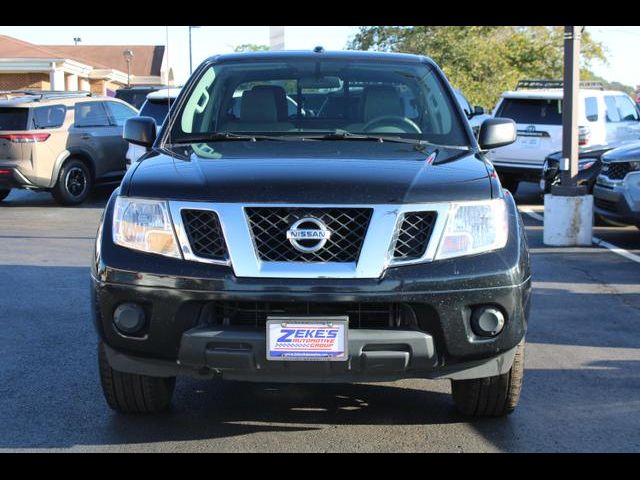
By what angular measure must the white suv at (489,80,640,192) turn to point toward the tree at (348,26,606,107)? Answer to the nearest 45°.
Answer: approximately 45° to its left

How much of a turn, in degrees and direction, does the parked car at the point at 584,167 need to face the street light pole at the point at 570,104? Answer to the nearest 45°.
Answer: approximately 45° to its left

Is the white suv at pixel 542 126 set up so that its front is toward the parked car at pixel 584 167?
no

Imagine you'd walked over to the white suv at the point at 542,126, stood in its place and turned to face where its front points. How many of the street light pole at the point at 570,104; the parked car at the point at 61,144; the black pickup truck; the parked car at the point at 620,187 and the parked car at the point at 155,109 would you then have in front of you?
0

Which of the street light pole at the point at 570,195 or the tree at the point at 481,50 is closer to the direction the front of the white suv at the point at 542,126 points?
the tree

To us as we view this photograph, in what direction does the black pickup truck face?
facing the viewer

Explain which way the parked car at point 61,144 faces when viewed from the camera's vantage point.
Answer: facing away from the viewer and to the right of the viewer

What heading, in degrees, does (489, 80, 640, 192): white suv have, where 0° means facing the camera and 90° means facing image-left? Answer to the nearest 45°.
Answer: approximately 225°

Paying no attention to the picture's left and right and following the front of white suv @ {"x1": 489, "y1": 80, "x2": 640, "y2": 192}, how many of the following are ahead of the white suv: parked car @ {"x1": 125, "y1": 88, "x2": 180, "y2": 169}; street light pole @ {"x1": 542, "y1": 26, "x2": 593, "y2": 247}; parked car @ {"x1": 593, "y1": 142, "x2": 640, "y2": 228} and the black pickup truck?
0

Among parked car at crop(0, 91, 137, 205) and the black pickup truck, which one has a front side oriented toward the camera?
the black pickup truck

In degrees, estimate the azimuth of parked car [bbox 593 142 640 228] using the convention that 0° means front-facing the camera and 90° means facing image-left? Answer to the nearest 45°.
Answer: approximately 45°

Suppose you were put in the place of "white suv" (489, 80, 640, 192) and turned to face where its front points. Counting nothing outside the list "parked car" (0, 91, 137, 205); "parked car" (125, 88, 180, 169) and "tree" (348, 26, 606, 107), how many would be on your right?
0

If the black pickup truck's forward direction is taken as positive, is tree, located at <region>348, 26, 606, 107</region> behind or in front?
behind

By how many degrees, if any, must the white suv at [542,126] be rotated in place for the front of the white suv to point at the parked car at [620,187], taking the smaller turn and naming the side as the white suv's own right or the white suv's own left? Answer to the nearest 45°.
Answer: approximately 135° to the white suv's own right

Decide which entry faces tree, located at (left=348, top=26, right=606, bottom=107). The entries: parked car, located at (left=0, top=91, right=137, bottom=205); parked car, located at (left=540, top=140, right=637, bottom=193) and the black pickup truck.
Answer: parked car, located at (left=0, top=91, right=137, bottom=205)

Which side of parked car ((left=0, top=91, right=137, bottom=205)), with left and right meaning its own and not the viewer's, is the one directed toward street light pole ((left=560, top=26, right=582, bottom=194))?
right

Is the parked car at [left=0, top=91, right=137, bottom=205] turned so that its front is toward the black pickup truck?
no

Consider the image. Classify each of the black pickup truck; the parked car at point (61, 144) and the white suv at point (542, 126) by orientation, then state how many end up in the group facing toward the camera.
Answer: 1

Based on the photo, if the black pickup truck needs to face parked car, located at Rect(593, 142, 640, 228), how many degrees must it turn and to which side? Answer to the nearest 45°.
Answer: approximately 135° to its left

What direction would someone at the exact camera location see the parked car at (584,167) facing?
facing the viewer and to the left of the viewer

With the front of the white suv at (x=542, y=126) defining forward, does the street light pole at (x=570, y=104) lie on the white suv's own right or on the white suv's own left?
on the white suv's own right
